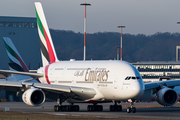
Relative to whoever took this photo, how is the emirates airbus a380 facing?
facing the viewer and to the right of the viewer
